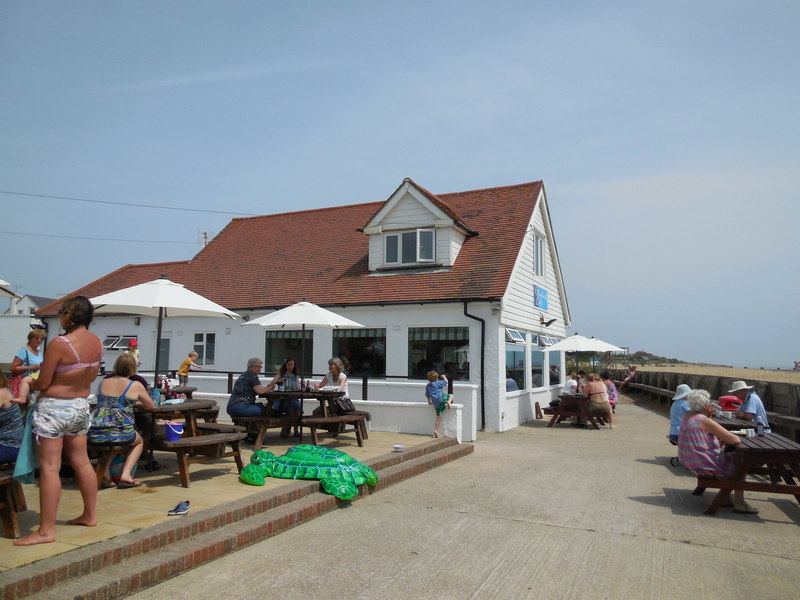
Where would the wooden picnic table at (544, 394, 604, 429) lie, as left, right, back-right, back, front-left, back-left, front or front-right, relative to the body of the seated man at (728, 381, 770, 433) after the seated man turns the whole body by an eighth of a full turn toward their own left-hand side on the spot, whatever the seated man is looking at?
right

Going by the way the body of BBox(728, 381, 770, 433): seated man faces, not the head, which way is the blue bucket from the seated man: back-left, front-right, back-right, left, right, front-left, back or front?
front-left

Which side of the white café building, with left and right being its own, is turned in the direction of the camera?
front

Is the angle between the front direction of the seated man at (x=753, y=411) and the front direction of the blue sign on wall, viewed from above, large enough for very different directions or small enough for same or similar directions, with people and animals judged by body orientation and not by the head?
very different directions

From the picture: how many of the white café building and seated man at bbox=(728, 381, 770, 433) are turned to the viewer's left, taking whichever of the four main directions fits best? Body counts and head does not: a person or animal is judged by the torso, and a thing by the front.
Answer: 1

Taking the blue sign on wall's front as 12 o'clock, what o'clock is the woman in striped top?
The woman in striped top is roughly at 1 o'clock from the blue sign on wall.

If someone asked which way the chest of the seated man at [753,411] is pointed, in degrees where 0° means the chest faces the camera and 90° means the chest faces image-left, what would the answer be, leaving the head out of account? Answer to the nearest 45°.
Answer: approximately 90°

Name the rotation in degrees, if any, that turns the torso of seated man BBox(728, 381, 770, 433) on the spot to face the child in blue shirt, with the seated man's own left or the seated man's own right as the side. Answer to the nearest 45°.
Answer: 0° — they already face them

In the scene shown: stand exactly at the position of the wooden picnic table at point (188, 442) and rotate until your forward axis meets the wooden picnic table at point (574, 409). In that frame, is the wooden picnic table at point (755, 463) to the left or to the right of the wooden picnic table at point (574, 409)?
right

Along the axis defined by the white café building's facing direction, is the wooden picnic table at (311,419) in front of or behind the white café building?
in front

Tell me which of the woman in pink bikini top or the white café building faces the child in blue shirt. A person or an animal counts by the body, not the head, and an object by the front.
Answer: the white café building

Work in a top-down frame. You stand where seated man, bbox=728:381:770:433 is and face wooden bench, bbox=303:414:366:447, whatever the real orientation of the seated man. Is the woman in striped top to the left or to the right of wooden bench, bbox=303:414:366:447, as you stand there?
left
